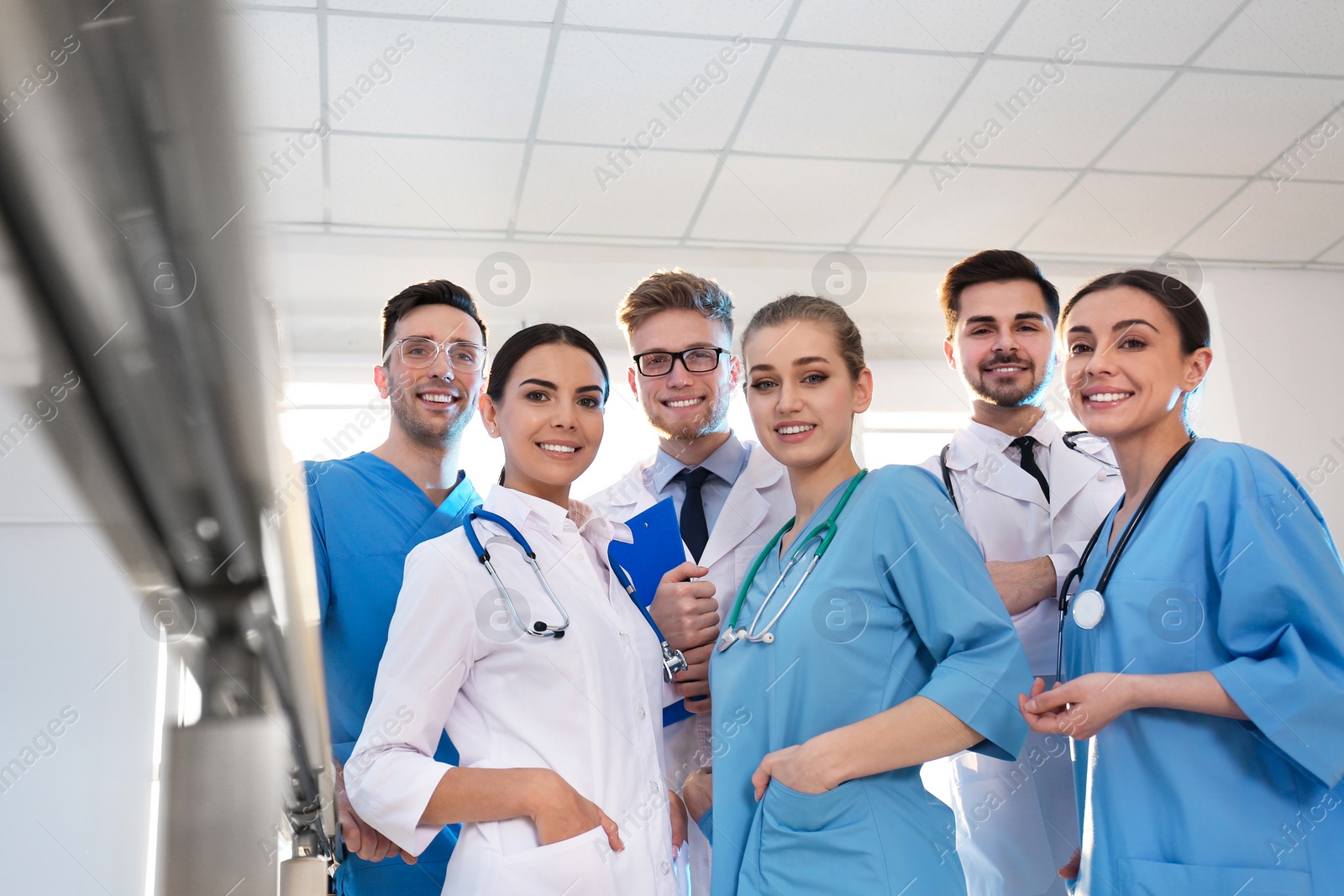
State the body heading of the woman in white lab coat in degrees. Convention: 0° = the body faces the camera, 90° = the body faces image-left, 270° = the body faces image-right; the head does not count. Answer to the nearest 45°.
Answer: approximately 315°

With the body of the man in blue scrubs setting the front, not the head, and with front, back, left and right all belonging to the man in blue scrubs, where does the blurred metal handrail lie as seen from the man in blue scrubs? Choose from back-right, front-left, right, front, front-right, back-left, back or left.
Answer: front-right

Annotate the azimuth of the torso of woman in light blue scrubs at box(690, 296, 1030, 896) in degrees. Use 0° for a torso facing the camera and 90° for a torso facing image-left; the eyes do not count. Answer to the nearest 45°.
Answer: approximately 45°

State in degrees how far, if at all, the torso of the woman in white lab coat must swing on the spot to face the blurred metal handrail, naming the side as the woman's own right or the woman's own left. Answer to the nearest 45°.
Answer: approximately 45° to the woman's own right
